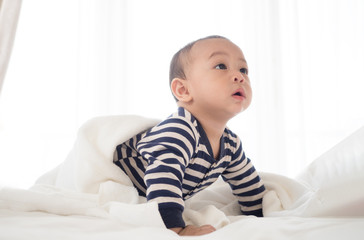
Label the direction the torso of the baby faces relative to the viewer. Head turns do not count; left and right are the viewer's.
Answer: facing the viewer and to the right of the viewer

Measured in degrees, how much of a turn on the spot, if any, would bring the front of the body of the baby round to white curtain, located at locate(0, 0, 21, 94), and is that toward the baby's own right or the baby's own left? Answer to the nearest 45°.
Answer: approximately 180°

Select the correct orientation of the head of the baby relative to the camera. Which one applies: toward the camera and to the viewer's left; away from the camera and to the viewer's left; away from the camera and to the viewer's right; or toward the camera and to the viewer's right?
toward the camera and to the viewer's right
